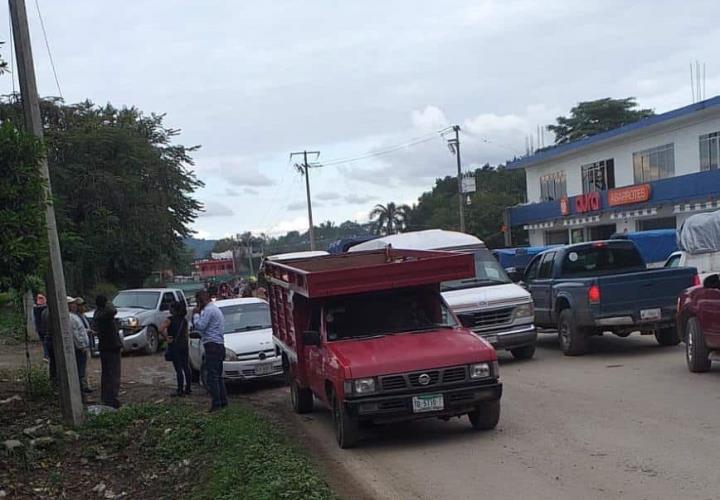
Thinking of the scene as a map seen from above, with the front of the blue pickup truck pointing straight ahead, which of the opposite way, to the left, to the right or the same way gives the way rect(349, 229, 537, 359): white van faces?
the opposite way

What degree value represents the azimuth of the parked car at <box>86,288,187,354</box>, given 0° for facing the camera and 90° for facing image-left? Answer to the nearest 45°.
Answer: approximately 45°

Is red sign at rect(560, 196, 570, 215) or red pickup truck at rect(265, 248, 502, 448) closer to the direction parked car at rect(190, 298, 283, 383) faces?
the red pickup truck

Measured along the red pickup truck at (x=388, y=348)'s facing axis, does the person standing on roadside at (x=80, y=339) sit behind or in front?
behind

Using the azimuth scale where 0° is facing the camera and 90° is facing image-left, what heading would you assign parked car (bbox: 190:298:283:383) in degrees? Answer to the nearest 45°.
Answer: approximately 315°

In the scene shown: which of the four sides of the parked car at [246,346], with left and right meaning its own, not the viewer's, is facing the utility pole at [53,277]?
right

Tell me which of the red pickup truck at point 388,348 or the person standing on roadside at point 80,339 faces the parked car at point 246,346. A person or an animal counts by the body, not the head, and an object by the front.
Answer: the person standing on roadside

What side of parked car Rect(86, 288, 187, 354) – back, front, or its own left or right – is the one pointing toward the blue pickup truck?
left

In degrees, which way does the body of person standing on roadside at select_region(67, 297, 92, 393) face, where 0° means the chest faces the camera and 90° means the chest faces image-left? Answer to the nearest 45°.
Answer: approximately 270°

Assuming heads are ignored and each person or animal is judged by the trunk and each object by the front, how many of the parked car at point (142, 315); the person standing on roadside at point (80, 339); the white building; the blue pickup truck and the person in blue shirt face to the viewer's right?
1

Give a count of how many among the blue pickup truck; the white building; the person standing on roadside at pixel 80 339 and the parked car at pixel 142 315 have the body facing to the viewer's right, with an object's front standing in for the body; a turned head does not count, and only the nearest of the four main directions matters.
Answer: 1
